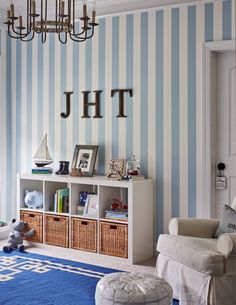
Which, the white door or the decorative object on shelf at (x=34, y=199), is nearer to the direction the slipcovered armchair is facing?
the decorative object on shelf

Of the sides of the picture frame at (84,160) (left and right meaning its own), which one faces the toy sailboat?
right

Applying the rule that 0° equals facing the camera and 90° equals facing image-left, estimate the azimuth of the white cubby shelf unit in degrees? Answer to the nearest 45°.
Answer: approximately 45°

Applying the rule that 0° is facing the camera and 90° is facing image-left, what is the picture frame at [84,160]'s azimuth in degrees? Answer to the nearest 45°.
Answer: approximately 45°

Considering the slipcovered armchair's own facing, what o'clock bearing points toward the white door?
The white door is roughly at 5 o'clock from the slipcovered armchair.

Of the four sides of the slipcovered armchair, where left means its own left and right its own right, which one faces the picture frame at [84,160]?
right
